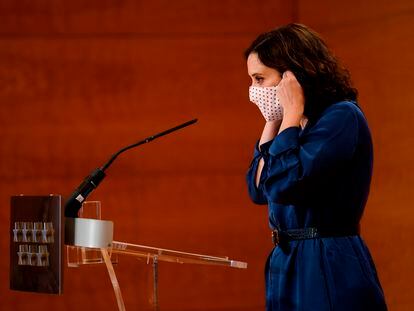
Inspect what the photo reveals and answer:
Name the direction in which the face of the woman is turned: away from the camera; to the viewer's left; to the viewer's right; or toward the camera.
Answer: to the viewer's left

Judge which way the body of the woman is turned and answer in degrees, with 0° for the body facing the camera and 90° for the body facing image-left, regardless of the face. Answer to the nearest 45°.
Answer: approximately 90°

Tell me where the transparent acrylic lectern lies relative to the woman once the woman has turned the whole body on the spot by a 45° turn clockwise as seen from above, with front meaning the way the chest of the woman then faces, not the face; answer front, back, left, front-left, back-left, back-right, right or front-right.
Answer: front-left
